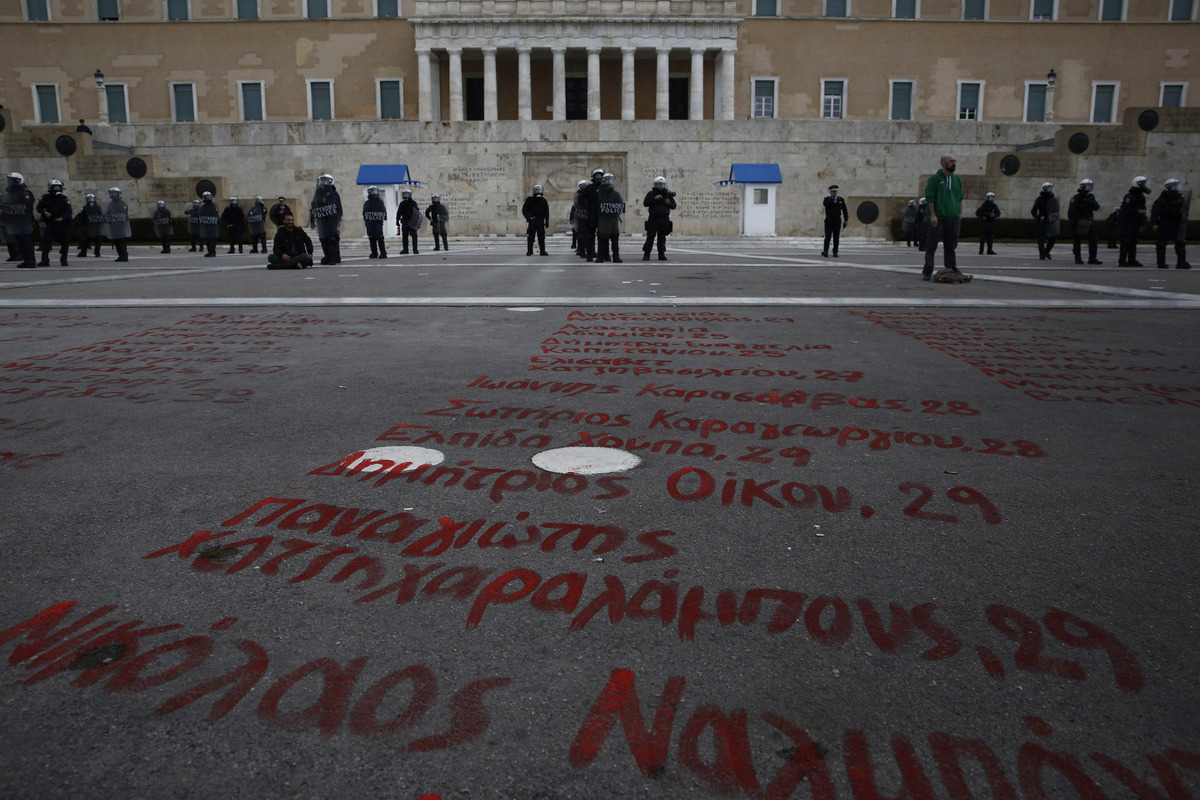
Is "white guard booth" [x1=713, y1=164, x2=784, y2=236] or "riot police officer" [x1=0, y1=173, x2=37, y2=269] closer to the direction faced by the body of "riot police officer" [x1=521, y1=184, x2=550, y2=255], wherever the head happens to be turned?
the riot police officer

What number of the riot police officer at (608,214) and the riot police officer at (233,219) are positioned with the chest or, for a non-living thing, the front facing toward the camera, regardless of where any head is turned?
2

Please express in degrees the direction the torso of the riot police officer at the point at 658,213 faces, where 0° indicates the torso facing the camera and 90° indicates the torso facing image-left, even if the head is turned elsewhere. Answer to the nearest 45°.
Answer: approximately 0°

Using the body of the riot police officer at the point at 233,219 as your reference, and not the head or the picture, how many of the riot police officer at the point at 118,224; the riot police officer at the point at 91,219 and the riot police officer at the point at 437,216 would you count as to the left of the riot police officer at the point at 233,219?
1

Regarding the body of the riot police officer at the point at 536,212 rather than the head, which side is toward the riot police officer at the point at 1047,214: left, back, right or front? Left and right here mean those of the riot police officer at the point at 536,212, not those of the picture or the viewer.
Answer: left

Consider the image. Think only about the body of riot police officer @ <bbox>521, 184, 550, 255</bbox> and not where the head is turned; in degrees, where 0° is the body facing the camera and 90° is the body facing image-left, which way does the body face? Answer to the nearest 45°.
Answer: approximately 0°

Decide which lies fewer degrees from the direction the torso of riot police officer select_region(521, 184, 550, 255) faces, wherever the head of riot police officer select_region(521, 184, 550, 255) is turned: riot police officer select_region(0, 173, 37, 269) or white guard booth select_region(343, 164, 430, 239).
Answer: the riot police officer
